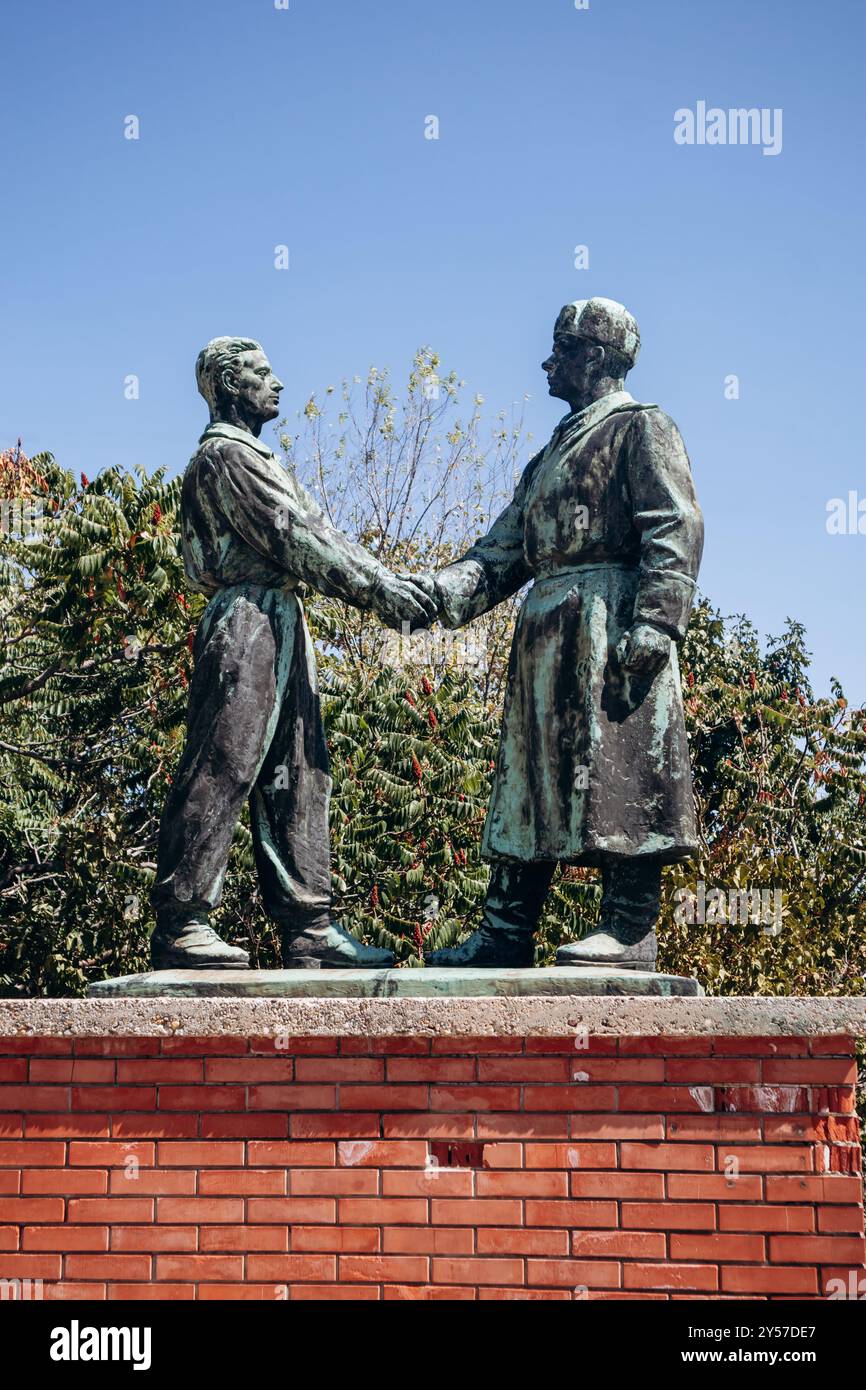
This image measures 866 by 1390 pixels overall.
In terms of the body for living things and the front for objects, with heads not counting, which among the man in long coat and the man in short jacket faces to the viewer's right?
the man in short jacket

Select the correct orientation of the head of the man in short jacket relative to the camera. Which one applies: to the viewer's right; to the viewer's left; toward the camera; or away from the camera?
to the viewer's right

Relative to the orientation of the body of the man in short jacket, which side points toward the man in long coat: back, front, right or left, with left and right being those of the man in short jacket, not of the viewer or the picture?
front

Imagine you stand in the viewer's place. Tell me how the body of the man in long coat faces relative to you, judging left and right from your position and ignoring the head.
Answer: facing the viewer and to the left of the viewer

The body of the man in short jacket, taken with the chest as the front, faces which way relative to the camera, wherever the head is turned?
to the viewer's right

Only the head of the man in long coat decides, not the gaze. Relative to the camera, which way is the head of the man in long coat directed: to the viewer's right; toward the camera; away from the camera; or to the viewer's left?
to the viewer's left

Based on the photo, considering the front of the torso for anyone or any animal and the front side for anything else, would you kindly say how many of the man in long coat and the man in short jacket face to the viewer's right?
1
